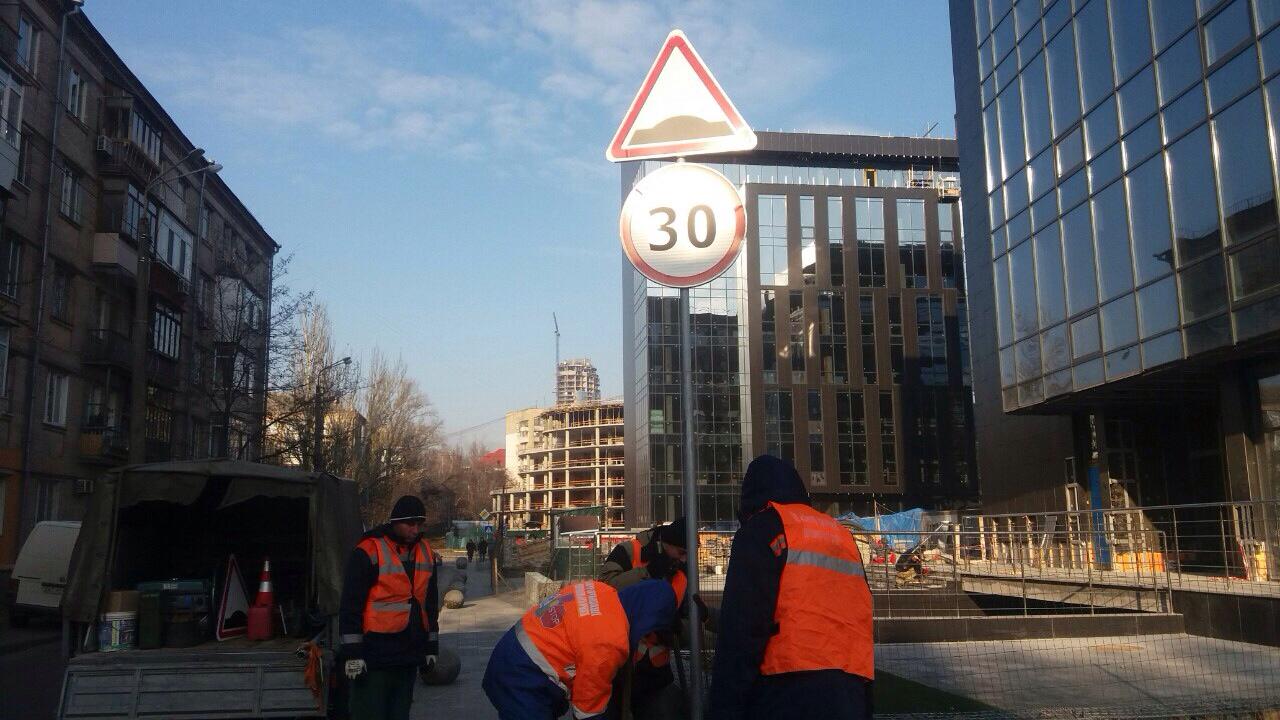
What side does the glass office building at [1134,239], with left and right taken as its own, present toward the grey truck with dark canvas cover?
front

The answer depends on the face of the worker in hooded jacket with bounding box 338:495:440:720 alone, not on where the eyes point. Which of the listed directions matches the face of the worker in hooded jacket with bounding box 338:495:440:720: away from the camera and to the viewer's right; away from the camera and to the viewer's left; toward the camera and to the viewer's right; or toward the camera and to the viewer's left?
toward the camera and to the viewer's right

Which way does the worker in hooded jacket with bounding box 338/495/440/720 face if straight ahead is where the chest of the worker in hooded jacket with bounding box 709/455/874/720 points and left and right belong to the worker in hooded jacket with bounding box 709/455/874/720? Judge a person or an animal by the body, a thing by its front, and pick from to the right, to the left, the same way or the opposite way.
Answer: the opposite way

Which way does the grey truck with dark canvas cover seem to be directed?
away from the camera

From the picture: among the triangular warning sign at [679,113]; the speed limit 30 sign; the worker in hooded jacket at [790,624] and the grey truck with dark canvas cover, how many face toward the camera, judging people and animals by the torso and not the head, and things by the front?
2

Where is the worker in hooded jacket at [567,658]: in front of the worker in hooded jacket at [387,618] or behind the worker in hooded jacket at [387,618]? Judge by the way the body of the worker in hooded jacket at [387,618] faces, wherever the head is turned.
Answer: in front

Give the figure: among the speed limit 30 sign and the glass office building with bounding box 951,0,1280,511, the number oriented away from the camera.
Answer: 0

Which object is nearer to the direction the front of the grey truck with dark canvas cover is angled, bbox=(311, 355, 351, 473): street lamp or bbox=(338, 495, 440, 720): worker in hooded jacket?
the street lamp

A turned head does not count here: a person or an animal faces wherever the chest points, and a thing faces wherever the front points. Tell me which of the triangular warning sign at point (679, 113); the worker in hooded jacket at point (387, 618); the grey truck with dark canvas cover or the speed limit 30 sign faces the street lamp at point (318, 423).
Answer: the grey truck with dark canvas cover

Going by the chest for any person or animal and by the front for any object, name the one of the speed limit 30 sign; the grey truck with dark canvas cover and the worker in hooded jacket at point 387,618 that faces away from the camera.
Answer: the grey truck with dark canvas cover

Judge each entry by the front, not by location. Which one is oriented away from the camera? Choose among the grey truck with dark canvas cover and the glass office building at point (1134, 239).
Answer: the grey truck with dark canvas cover
